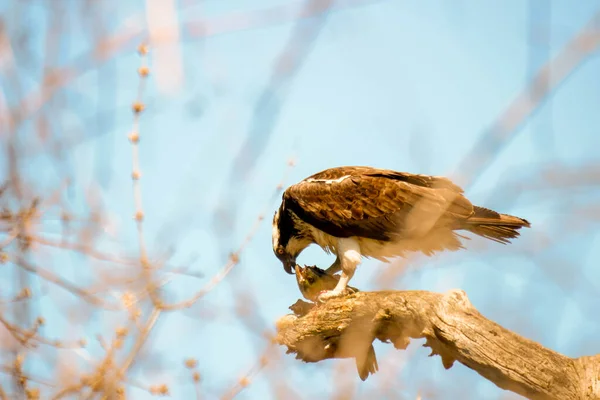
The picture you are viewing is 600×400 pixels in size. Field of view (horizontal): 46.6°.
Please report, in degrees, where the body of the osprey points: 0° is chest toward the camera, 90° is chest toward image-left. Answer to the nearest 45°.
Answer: approximately 90°
